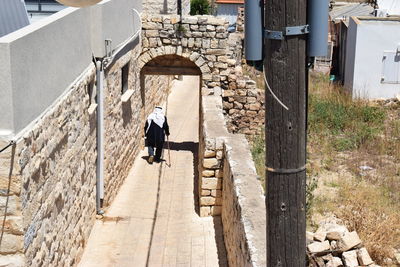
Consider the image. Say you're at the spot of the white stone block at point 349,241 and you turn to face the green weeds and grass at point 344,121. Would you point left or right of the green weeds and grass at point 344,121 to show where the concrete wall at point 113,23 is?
left

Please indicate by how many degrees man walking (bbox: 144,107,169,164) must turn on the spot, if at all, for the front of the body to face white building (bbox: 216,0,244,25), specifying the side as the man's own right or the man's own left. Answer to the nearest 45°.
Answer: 0° — they already face it

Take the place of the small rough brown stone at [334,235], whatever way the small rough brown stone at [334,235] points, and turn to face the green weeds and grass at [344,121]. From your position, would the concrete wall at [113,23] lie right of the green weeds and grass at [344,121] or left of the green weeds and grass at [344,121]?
left

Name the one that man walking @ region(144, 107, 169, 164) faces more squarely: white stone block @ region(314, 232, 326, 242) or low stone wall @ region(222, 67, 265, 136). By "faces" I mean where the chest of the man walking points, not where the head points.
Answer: the low stone wall

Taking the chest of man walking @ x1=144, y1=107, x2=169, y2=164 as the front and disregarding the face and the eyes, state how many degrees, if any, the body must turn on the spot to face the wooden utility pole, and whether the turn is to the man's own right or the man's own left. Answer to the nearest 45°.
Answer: approximately 180°

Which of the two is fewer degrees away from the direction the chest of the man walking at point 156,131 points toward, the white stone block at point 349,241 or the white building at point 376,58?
the white building

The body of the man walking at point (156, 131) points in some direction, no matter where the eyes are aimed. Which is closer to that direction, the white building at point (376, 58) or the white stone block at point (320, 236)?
the white building

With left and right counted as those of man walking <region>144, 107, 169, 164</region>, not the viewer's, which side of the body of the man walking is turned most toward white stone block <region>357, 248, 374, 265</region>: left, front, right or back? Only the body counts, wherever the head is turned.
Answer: back

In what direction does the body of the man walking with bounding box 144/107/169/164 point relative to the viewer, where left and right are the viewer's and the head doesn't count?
facing away from the viewer

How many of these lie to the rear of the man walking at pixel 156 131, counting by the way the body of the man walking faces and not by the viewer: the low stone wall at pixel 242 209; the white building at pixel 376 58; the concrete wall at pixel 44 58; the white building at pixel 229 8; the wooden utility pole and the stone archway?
3

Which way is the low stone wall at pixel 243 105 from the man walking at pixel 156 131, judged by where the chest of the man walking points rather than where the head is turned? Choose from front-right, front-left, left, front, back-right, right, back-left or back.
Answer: front-right

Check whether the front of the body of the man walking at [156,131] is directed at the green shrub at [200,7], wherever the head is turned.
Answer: yes
